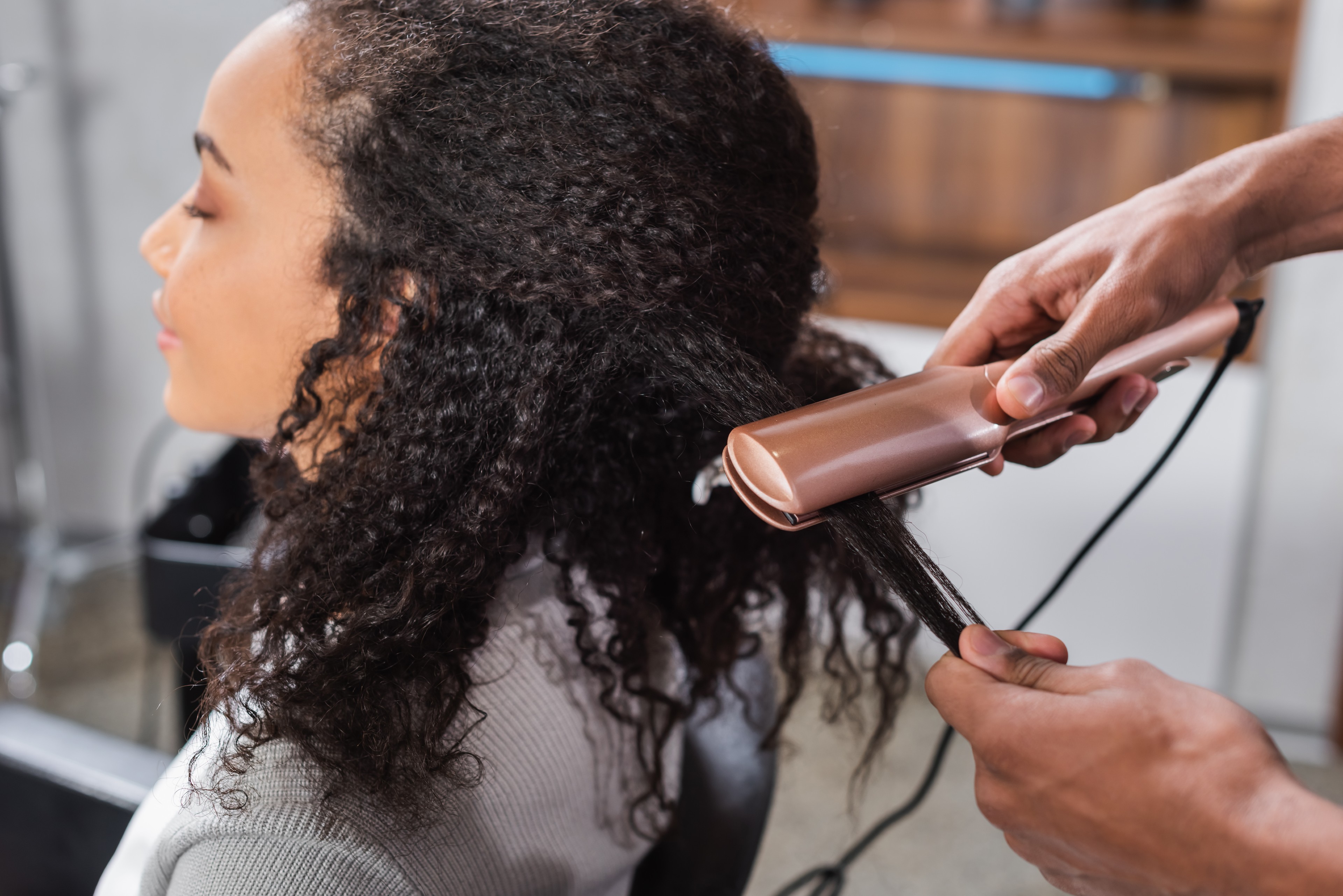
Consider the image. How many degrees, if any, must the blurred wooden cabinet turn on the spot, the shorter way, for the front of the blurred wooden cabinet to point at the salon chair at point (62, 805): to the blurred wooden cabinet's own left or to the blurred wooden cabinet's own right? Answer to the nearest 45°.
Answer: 0° — it already faces it

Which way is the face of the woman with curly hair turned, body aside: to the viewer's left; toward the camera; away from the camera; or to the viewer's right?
to the viewer's left

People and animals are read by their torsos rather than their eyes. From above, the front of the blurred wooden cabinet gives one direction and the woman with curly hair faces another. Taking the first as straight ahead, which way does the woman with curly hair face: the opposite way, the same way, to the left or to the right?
to the right

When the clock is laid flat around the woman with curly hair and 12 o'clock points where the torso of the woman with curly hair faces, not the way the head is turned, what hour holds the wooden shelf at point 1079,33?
The wooden shelf is roughly at 4 o'clock from the woman with curly hair.

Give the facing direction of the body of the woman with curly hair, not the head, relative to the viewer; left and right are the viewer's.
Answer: facing to the left of the viewer

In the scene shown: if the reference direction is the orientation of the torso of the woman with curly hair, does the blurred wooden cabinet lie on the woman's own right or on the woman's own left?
on the woman's own right

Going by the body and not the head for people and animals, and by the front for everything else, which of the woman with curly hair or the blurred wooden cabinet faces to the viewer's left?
the woman with curly hair

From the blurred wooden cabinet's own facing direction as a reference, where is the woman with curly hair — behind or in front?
in front

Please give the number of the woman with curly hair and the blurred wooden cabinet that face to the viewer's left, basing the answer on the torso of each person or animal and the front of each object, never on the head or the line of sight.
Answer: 1

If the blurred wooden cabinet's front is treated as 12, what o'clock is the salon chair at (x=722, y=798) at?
The salon chair is roughly at 12 o'clock from the blurred wooden cabinet.
